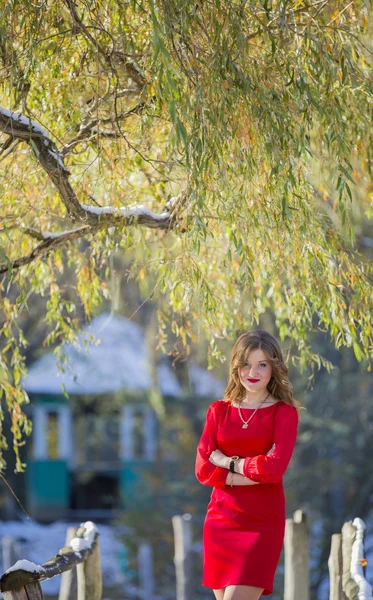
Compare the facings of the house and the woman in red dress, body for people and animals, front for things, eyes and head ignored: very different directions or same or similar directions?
same or similar directions

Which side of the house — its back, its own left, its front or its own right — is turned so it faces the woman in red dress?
front

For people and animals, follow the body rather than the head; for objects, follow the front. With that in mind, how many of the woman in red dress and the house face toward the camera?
2

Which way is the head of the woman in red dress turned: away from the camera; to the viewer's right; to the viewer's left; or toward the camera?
toward the camera

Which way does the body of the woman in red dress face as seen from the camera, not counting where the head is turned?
toward the camera

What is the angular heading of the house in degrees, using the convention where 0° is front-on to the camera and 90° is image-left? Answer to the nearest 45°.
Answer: approximately 0°

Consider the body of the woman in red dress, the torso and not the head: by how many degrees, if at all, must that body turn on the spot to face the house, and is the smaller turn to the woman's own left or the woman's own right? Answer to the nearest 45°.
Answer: approximately 180°

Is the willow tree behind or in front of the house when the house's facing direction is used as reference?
in front
